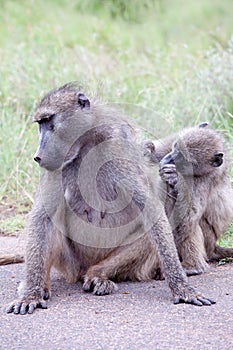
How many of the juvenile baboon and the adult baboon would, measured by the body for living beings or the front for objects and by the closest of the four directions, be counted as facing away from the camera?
0

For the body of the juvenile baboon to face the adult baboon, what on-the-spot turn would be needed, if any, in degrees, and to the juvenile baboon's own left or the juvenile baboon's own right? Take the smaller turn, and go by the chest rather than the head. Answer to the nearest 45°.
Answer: approximately 45° to the juvenile baboon's own left

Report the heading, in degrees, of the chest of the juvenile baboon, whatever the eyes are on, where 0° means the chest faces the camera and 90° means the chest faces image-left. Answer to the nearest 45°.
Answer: approximately 90°

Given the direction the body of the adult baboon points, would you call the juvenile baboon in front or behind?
behind

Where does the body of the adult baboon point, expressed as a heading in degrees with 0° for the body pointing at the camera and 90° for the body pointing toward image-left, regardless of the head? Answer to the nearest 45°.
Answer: approximately 45°
